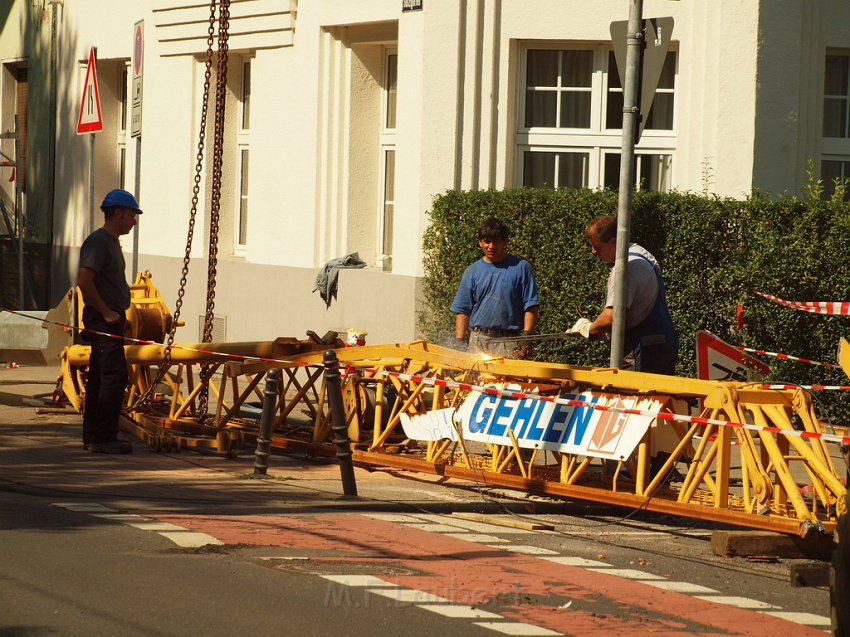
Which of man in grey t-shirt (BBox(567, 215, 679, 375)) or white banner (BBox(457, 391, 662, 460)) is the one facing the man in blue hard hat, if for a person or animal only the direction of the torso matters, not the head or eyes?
the man in grey t-shirt

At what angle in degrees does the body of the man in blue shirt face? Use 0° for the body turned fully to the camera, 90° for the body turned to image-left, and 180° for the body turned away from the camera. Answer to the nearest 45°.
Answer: approximately 0°

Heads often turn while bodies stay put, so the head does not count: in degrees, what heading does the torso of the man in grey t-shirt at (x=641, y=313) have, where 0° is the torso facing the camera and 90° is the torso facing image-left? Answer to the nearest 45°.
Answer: approximately 90°

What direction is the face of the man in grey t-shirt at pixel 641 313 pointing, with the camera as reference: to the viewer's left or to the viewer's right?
to the viewer's left

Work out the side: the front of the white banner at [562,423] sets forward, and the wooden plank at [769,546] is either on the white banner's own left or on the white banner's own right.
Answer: on the white banner's own left

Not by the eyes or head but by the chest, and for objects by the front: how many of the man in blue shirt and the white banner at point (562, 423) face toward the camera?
2

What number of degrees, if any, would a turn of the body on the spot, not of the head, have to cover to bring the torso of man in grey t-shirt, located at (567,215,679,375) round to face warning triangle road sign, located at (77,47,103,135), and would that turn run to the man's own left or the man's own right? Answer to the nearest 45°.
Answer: approximately 45° to the man's own right

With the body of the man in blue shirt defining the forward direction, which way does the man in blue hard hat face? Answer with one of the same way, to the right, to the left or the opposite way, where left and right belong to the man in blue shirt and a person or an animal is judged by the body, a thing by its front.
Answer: to the left

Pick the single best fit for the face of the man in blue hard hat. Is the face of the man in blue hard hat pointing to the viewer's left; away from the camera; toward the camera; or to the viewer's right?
to the viewer's right

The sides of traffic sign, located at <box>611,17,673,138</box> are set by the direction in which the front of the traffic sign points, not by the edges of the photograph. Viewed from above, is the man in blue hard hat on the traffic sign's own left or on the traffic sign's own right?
on the traffic sign's own left

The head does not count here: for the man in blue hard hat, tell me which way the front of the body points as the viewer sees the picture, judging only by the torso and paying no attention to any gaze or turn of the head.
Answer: to the viewer's right
